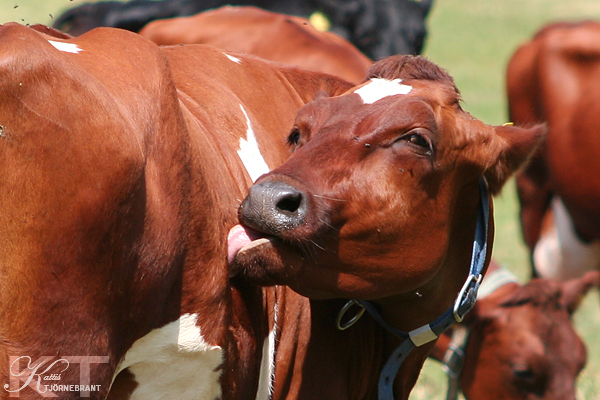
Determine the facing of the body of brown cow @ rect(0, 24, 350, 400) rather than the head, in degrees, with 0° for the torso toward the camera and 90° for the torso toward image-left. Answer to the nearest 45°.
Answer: approximately 225°

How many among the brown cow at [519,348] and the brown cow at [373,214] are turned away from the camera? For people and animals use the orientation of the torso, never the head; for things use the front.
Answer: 0

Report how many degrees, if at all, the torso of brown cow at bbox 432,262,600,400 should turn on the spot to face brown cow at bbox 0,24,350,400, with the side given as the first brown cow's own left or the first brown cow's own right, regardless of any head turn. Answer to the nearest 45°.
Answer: approximately 90° to the first brown cow's own right

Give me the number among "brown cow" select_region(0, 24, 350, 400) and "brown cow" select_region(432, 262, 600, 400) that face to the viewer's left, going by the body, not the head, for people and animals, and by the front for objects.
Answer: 0

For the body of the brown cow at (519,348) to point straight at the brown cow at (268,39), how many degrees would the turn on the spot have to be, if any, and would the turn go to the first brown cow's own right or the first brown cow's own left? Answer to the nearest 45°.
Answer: approximately 180°

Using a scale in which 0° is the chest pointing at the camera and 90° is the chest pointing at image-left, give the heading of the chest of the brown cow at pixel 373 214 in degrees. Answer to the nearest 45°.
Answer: approximately 45°

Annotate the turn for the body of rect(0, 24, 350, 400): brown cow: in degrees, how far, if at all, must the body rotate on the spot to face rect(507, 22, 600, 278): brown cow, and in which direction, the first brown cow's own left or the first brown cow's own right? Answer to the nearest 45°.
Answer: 0° — it already faces it

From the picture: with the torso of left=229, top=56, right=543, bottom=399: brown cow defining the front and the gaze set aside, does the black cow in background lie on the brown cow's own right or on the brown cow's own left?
on the brown cow's own right

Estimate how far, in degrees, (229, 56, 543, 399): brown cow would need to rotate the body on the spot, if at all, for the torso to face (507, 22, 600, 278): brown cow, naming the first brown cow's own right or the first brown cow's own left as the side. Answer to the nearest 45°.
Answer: approximately 135° to the first brown cow's own right

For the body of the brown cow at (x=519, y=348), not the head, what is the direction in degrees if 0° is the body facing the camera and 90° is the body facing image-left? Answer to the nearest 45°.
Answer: approximately 315°
